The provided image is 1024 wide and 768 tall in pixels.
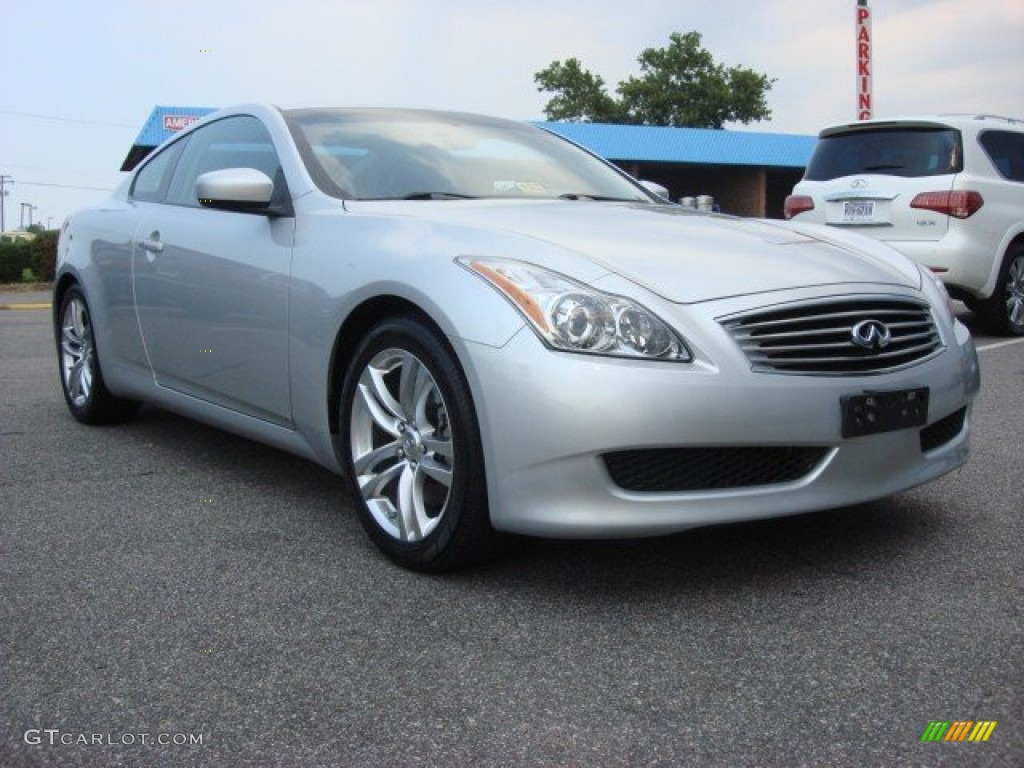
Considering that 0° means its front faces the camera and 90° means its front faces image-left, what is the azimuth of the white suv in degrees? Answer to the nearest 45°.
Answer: approximately 225°

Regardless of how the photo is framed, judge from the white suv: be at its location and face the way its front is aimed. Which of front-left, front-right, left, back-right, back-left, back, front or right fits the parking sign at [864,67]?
front-left

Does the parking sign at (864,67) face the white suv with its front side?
yes

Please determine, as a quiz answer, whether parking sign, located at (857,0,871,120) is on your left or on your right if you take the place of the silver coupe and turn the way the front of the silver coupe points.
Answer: on your left

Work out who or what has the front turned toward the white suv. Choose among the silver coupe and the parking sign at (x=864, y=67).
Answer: the parking sign

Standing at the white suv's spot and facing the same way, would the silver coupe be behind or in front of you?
behind

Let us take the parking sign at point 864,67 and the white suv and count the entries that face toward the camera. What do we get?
1

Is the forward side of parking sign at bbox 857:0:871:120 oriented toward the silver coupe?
yes
